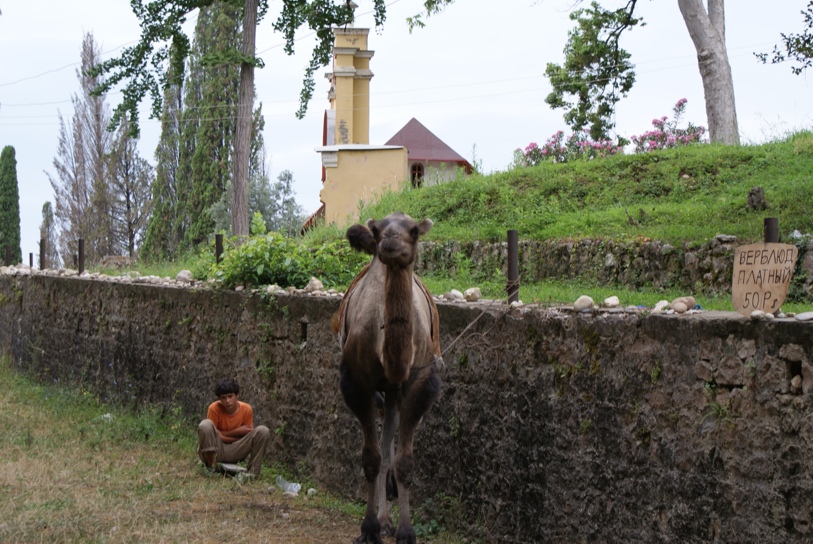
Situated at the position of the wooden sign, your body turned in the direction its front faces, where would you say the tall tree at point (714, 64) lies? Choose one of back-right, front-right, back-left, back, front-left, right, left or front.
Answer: back

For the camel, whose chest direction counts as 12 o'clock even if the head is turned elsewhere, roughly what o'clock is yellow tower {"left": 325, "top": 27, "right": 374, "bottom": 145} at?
The yellow tower is roughly at 6 o'clock from the camel.

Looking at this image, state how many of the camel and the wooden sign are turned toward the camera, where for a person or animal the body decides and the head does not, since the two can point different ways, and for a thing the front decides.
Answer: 2

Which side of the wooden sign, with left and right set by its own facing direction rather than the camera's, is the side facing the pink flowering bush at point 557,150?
back

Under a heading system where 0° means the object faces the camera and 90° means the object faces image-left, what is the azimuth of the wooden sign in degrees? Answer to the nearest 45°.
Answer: approximately 0°

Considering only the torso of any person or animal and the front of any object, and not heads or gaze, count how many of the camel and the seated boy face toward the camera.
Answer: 2

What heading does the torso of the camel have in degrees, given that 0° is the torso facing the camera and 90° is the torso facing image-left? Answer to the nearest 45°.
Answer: approximately 0°

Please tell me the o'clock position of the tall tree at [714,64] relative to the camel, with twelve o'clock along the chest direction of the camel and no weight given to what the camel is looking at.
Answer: The tall tree is roughly at 7 o'clock from the camel.
